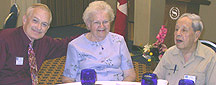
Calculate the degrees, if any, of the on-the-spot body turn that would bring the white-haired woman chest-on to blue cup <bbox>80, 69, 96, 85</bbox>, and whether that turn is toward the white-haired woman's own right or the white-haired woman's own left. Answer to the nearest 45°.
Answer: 0° — they already face it

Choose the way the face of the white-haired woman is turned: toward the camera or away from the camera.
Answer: toward the camera

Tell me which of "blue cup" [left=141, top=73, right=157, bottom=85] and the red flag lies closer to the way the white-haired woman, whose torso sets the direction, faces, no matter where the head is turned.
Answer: the blue cup

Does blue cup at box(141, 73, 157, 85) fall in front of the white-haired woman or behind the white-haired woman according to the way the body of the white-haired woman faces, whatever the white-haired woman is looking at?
in front

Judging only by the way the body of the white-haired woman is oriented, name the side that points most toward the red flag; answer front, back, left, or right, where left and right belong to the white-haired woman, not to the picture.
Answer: back

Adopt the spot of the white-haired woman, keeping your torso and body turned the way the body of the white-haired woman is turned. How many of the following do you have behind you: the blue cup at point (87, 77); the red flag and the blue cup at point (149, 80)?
1

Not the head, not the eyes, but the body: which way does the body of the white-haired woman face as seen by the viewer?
toward the camera
